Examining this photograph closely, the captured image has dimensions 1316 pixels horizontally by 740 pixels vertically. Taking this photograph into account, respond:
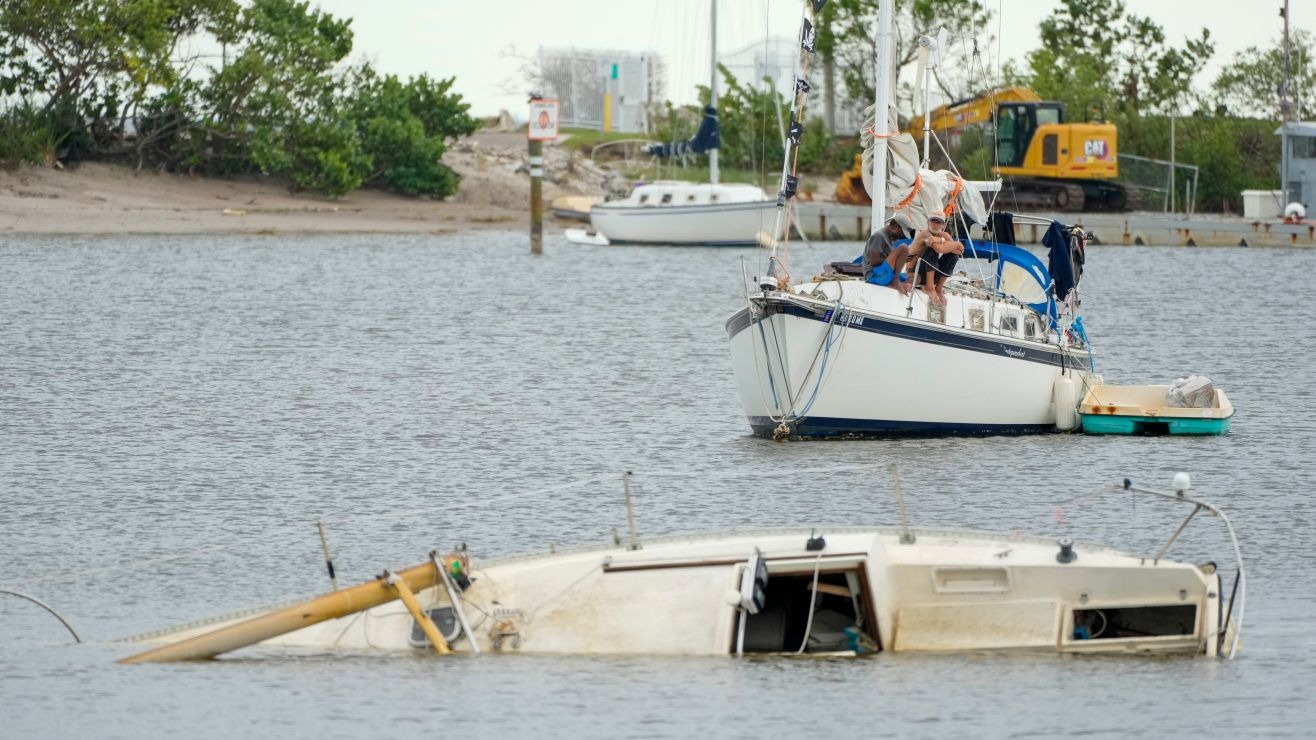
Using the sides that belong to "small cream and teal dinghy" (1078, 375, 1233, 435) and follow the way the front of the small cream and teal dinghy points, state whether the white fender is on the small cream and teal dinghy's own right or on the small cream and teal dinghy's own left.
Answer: on the small cream and teal dinghy's own right

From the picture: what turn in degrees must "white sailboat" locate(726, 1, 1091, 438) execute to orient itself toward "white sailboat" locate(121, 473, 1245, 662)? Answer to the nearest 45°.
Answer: approximately 45° to its left

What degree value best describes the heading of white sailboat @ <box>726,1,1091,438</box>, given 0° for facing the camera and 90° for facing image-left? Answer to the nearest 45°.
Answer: approximately 45°

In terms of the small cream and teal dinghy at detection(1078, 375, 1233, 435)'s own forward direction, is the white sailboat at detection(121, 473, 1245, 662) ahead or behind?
ahead

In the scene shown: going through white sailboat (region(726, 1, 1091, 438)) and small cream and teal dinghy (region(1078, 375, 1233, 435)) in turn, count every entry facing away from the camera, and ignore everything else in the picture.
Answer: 0

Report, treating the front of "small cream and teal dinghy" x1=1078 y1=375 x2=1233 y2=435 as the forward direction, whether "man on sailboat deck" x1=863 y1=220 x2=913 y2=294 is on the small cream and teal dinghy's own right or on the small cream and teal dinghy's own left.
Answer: on the small cream and teal dinghy's own right

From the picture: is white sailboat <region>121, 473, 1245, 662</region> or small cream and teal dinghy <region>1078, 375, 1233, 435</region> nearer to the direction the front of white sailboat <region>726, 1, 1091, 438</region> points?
the white sailboat
